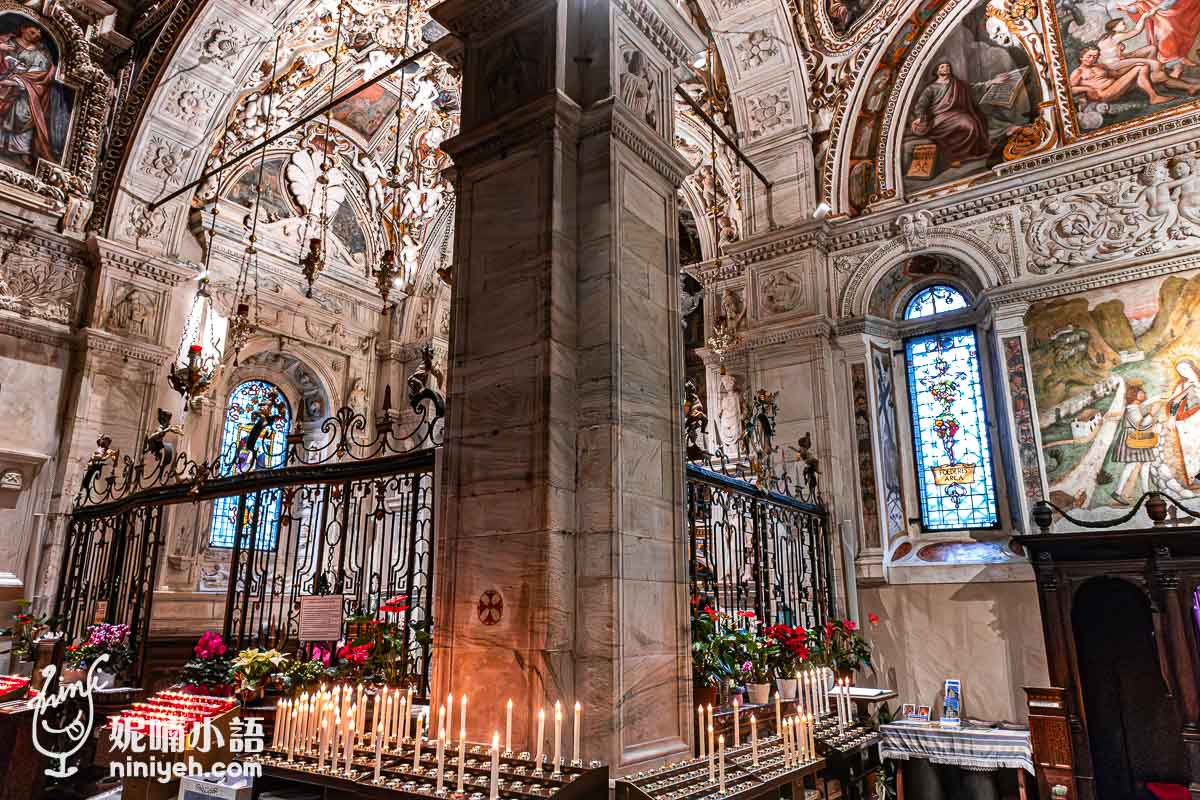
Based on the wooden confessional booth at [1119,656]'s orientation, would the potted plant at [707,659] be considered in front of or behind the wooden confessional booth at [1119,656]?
in front

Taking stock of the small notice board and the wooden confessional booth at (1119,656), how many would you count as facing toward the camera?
2

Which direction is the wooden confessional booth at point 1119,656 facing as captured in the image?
toward the camera

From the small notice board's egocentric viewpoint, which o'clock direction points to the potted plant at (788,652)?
The potted plant is roughly at 9 o'clock from the small notice board.

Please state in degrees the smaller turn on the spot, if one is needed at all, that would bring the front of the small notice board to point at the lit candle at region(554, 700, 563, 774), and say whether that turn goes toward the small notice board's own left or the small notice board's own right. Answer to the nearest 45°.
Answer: approximately 45° to the small notice board's own left

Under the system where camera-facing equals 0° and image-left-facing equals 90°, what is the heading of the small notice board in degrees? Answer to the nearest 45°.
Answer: approximately 0°

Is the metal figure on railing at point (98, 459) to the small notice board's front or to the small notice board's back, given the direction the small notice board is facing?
to the back

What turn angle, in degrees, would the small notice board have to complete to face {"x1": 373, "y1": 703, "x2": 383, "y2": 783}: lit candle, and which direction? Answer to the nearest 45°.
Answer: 0° — it already faces it

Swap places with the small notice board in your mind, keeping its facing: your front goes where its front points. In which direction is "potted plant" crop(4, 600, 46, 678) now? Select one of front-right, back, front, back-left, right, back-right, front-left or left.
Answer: back-right

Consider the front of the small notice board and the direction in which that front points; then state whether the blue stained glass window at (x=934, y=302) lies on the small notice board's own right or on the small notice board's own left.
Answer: on the small notice board's own left

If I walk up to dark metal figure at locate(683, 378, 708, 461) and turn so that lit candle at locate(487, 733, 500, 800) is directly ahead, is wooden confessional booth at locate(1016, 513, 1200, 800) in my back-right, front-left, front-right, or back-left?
back-left

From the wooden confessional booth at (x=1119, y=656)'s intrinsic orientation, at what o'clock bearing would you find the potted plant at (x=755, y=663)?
The potted plant is roughly at 1 o'clock from the wooden confessional booth.
